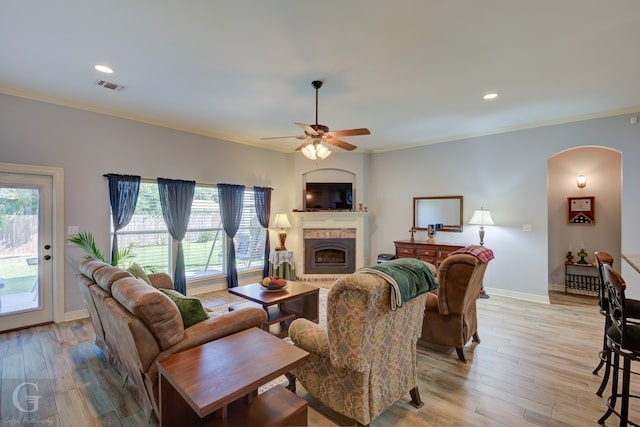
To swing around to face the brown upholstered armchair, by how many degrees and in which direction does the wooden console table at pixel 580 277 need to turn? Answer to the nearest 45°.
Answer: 0° — it already faces it

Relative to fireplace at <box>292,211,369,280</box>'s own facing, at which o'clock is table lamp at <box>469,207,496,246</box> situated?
The table lamp is roughly at 10 o'clock from the fireplace.

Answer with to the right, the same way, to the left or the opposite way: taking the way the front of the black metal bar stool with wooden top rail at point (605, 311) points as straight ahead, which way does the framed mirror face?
to the right

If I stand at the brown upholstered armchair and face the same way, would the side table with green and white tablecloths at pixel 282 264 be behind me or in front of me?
in front

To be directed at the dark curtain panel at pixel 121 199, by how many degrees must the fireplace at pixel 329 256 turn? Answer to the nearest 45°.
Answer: approximately 45° to its right

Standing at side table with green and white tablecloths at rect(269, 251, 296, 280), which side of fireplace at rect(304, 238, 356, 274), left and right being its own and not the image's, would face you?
right

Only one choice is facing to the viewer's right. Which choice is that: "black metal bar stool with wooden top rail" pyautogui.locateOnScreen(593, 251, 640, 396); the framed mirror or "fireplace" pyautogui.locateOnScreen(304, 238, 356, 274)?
the black metal bar stool with wooden top rail

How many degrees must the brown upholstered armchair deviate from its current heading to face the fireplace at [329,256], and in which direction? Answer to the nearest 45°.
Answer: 0° — it already faces it

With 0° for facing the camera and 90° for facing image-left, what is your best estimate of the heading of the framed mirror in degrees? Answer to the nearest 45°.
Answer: approximately 0°

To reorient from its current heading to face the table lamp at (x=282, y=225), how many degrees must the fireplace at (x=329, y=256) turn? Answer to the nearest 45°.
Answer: approximately 90° to its right

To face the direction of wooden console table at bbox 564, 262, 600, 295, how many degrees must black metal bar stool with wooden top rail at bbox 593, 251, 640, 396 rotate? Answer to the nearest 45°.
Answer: approximately 90° to its left

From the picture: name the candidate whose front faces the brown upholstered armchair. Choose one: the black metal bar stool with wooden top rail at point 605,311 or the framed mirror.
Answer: the framed mirror

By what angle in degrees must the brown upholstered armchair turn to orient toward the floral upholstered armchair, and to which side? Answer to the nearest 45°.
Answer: approximately 90° to its left

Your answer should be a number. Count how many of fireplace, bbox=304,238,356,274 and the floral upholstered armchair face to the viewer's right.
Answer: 0

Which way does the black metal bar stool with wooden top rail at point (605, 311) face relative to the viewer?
to the viewer's right
